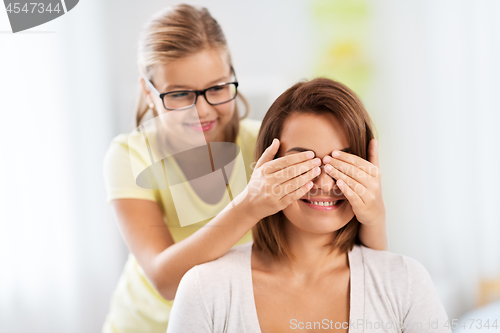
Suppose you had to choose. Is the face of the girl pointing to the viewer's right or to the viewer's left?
to the viewer's right

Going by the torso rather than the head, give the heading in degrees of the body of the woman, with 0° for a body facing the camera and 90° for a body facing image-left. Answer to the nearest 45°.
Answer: approximately 0°
